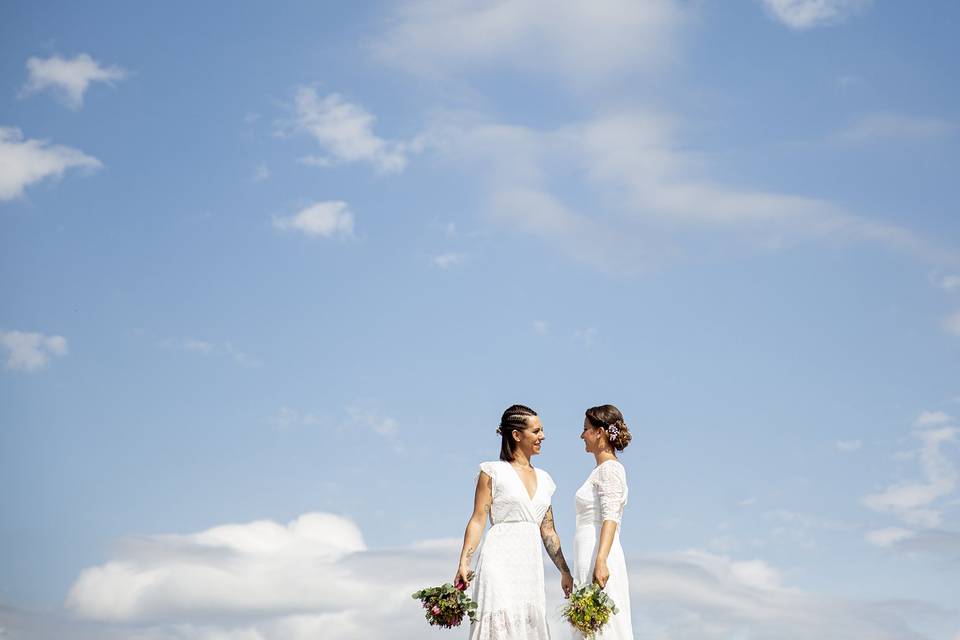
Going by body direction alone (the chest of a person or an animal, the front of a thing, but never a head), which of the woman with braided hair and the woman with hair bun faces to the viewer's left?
the woman with hair bun

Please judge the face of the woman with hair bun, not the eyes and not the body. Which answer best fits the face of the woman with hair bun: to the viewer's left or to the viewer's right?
to the viewer's left

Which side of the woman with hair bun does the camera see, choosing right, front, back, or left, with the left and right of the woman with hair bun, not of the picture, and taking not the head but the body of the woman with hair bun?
left

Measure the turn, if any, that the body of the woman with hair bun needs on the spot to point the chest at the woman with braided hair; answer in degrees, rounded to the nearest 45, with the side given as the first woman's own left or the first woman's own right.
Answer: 0° — they already face them

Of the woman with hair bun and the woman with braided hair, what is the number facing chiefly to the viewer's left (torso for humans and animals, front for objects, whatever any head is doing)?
1

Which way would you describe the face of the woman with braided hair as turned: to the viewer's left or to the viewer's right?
to the viewer's right
